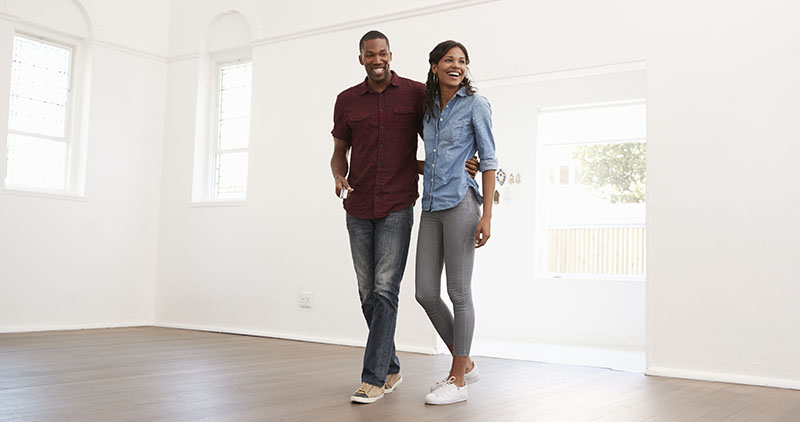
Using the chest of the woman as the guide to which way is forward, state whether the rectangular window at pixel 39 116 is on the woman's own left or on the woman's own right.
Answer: on the woman's own right

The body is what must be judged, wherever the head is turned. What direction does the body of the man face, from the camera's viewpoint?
toward the camera

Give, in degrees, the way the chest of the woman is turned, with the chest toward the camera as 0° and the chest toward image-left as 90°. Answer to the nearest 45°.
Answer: approximately 45°

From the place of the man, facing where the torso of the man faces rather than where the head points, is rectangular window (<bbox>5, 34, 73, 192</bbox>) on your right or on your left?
on your right

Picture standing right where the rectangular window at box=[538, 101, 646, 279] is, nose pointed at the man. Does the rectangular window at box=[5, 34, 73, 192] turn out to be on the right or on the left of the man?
right

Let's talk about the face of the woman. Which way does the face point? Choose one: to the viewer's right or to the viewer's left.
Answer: to the viewer's right

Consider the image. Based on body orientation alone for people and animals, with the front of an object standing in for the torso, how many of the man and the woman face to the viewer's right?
0

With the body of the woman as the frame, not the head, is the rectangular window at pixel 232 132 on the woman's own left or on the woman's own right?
on the woman's own right

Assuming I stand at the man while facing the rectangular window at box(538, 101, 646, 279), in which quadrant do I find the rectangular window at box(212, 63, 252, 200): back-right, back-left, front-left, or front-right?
front-left

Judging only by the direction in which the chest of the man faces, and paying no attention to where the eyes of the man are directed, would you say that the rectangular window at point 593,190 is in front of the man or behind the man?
behind
